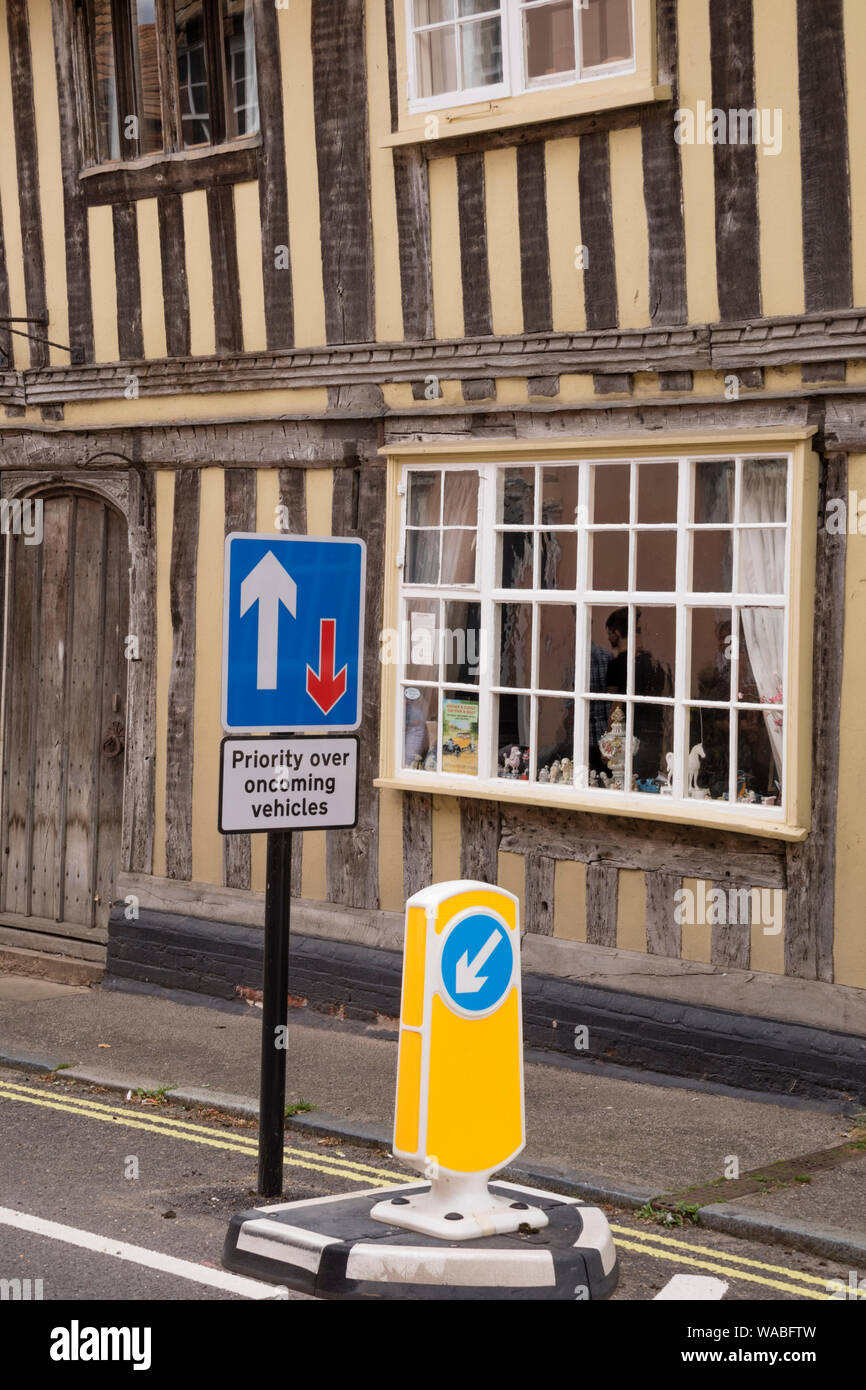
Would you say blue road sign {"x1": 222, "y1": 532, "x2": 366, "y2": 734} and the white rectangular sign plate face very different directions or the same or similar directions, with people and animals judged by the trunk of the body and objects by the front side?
same or similar directions

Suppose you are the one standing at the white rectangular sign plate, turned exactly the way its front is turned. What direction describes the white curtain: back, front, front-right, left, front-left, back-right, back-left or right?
back-left

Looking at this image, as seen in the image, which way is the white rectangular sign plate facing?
toward the camera

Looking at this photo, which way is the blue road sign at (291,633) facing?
toward the camera

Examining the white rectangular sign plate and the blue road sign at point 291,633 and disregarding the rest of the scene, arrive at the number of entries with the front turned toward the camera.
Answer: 2

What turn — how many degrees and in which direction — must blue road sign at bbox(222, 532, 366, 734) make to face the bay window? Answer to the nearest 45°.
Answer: approximately 135° to its left

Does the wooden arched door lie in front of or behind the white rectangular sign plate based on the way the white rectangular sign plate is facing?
behind
